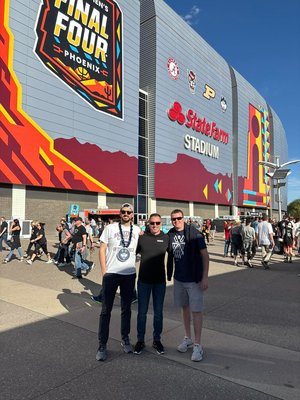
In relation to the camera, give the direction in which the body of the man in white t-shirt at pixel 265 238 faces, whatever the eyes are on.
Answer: away from the camera

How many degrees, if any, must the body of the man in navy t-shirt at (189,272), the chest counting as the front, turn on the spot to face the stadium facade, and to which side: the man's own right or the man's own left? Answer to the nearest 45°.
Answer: approximately 135° to the man's own right

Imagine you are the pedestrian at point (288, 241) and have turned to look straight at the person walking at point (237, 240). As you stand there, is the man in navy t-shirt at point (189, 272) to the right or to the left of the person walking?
left

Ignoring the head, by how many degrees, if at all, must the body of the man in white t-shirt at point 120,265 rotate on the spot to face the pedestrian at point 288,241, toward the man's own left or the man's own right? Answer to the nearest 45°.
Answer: approximately 135° to the man's own left

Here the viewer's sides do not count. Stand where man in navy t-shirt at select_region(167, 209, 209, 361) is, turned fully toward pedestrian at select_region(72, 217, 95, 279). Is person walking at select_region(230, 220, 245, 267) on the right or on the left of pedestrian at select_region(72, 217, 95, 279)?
right

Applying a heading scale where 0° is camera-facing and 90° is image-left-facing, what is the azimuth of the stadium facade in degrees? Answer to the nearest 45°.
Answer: approximately 315°

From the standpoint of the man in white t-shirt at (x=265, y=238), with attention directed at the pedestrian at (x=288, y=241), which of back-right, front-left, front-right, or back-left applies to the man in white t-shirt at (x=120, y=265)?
back-right

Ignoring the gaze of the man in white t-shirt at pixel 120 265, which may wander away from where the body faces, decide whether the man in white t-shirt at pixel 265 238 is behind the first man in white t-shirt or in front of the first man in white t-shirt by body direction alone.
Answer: behind

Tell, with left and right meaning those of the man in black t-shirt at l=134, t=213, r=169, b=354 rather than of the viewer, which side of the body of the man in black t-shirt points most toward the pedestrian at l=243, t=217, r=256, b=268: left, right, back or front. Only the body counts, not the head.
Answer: back

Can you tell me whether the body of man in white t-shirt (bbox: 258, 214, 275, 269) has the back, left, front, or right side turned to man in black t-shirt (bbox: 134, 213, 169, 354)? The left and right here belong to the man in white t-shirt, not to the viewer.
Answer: back
